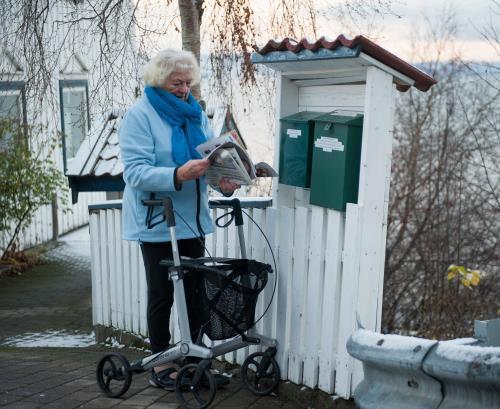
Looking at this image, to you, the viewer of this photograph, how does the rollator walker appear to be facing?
facing the viewer and to the right of the viewer

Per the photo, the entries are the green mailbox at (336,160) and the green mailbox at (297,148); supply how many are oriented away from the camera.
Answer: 0

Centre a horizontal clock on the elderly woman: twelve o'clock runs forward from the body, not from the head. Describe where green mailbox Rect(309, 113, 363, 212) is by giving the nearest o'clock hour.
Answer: The green mailbox is roughly at 11 o'clock from the elderly woman.

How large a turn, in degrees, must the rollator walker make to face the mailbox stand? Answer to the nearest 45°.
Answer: approximately 45° to its left

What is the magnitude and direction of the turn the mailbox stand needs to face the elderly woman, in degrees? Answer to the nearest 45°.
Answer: approximately 45° to its right

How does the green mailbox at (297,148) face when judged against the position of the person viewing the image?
facing the viewer and to the left of the viewer

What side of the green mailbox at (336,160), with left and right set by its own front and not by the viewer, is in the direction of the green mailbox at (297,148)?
right

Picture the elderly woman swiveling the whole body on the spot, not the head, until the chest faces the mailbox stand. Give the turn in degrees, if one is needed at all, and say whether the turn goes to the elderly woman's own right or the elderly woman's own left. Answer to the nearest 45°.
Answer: approximately 45° to the elderly woman's own left

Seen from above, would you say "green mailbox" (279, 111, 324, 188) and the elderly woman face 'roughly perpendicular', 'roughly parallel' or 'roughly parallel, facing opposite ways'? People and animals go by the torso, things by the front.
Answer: roughly perpendicular
